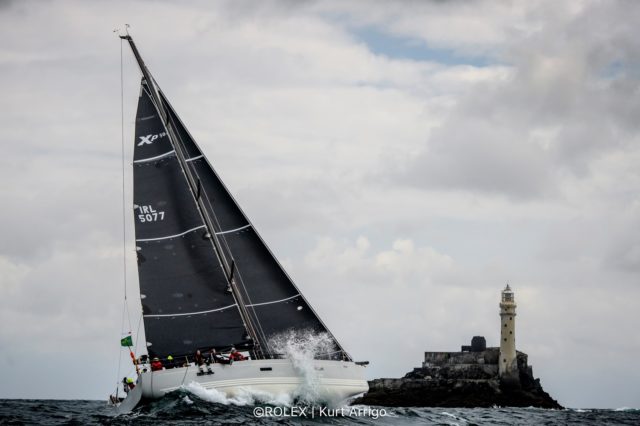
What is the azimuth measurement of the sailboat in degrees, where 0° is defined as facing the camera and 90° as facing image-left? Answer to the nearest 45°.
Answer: approximately 225°
